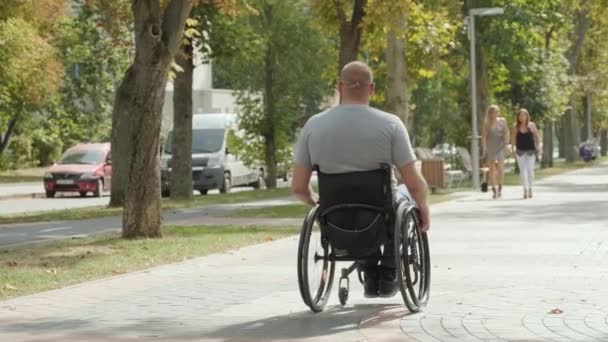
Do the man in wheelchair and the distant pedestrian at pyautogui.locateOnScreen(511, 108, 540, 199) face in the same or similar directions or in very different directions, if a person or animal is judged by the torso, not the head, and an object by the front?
very different directions

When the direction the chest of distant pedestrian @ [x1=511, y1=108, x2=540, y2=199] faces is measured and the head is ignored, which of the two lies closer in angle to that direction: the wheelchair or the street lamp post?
the wheelchair

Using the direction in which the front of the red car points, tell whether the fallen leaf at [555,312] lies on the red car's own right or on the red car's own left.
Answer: on the red car's own left

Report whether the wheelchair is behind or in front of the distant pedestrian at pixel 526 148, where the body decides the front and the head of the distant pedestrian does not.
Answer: in front

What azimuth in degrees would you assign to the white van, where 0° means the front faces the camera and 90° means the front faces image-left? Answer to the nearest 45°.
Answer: approximately 45°

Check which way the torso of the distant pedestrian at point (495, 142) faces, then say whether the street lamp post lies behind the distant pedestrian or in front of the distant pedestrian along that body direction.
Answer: behind

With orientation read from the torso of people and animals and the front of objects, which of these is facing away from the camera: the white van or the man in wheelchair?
the man in wheelchair

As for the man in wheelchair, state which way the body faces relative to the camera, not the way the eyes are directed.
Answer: away from the camera

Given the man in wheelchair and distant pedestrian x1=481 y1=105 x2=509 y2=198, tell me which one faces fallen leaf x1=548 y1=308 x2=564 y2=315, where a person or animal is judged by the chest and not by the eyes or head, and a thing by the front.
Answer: the distant pedestrian

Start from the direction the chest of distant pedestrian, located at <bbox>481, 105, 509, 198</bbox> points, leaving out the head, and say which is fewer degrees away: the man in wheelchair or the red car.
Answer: the man in wheelchair

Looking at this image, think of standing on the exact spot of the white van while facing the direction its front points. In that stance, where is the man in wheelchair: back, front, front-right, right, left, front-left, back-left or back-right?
front-left

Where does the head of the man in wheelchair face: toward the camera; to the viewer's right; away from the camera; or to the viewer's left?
away from the camera
